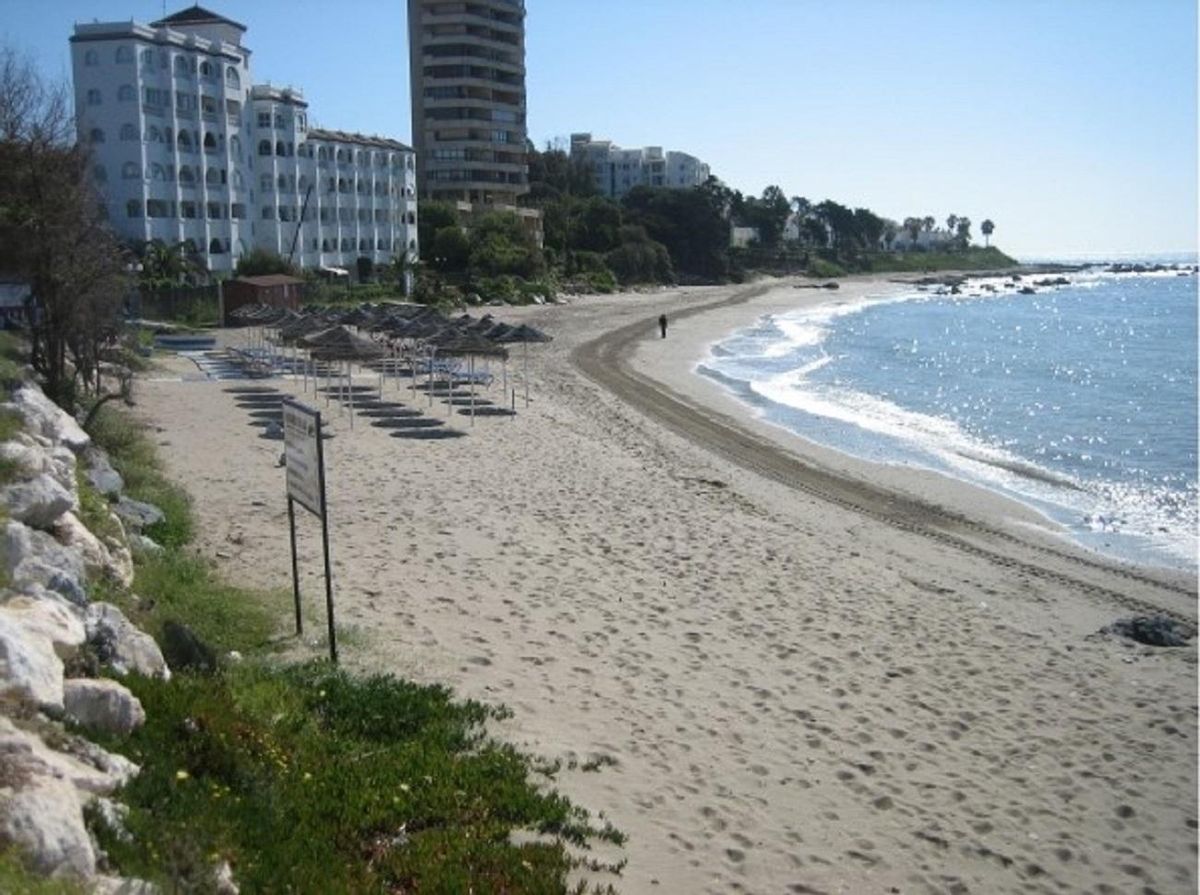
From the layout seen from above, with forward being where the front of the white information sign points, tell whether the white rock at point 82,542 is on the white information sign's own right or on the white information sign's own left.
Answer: on the white information sign's own right

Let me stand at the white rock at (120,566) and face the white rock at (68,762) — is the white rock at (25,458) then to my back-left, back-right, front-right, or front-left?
back-right

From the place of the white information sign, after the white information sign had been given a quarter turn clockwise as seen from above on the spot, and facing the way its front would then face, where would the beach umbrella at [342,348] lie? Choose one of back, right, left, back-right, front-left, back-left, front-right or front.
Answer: front-right

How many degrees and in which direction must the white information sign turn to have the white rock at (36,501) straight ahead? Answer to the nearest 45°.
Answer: approximately 45° to its right

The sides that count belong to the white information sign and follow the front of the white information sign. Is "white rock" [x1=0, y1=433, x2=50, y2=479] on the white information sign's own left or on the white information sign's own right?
on the white information sign's own right

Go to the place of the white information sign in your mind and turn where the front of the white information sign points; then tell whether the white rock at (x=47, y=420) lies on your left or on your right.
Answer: on your right
